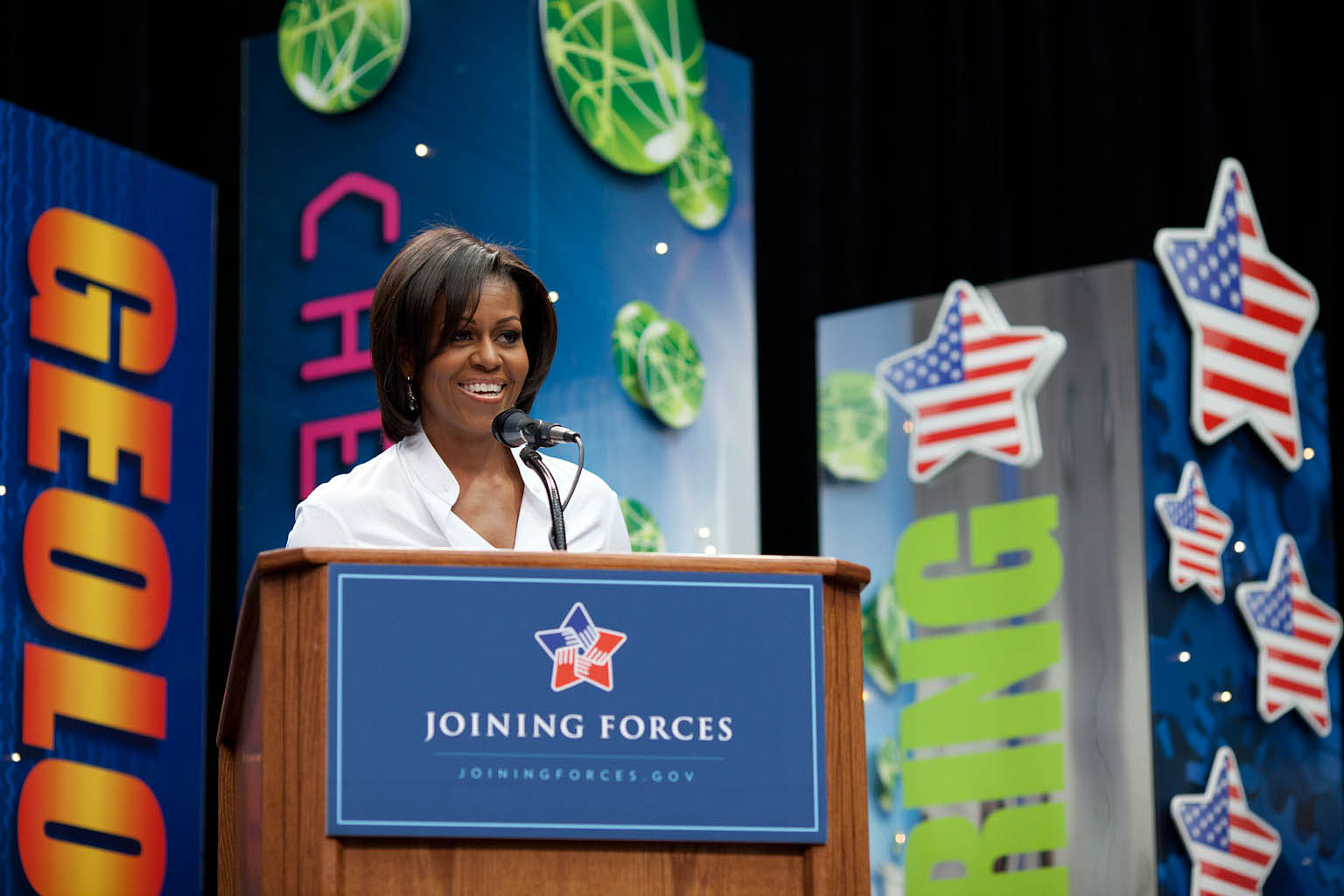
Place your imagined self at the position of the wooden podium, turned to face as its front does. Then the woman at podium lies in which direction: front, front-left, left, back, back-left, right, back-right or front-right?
back

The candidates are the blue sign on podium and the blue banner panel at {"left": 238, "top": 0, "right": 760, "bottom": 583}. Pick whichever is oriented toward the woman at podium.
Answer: the blue banner panel

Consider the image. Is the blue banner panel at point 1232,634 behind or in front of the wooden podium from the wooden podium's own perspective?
behind

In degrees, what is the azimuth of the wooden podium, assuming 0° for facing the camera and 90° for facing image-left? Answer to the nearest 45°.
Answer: approximately 0°

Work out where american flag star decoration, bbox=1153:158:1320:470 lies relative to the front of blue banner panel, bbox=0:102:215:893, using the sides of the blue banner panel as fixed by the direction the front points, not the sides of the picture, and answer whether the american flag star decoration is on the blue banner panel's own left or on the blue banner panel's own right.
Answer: on the blue banner panel's own left

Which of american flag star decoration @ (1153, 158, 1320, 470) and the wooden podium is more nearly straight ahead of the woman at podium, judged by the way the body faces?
the wooden podium

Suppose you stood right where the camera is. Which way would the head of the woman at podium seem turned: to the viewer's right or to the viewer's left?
to the viewer's right

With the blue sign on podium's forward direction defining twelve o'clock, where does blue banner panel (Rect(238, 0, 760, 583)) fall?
The blue banner panel is roughly at 6 o'clock from the blue sign on podium.

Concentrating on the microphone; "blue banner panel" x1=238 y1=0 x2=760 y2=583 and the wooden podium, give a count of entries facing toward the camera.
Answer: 2

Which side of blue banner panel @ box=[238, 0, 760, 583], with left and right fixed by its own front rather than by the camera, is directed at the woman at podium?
front
